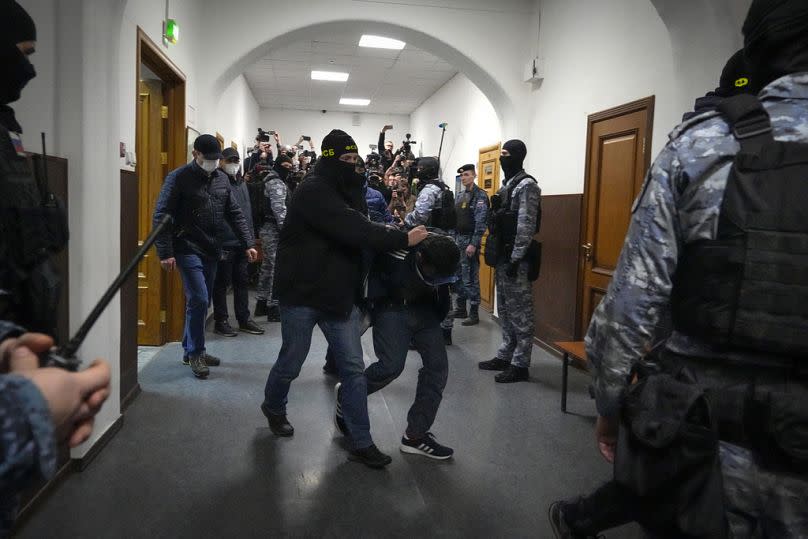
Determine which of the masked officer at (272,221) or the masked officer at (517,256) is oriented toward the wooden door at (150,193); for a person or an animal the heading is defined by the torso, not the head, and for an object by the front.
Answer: the masked officer at (517,256)

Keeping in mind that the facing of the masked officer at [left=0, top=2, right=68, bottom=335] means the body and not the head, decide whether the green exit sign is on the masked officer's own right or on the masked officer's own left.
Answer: on the masked officer's own left

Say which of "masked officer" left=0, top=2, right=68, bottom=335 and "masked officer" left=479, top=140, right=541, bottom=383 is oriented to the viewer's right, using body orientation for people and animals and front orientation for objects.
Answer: "masked officer" left=0, top=2, right=68, bottom=335

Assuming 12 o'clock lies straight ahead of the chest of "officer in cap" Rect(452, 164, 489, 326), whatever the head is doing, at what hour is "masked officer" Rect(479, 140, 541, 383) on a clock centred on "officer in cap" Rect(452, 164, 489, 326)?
"masked officer" Rect(479, 140, 541, 383) is roughly at 10 o'clock from "officer in cap" Rect(452, 164, 489, 326).

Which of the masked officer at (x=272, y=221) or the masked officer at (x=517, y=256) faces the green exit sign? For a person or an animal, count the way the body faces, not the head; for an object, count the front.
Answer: the masked officer at (x=517, y=256)

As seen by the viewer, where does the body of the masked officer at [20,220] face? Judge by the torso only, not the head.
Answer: to the viewer's right
